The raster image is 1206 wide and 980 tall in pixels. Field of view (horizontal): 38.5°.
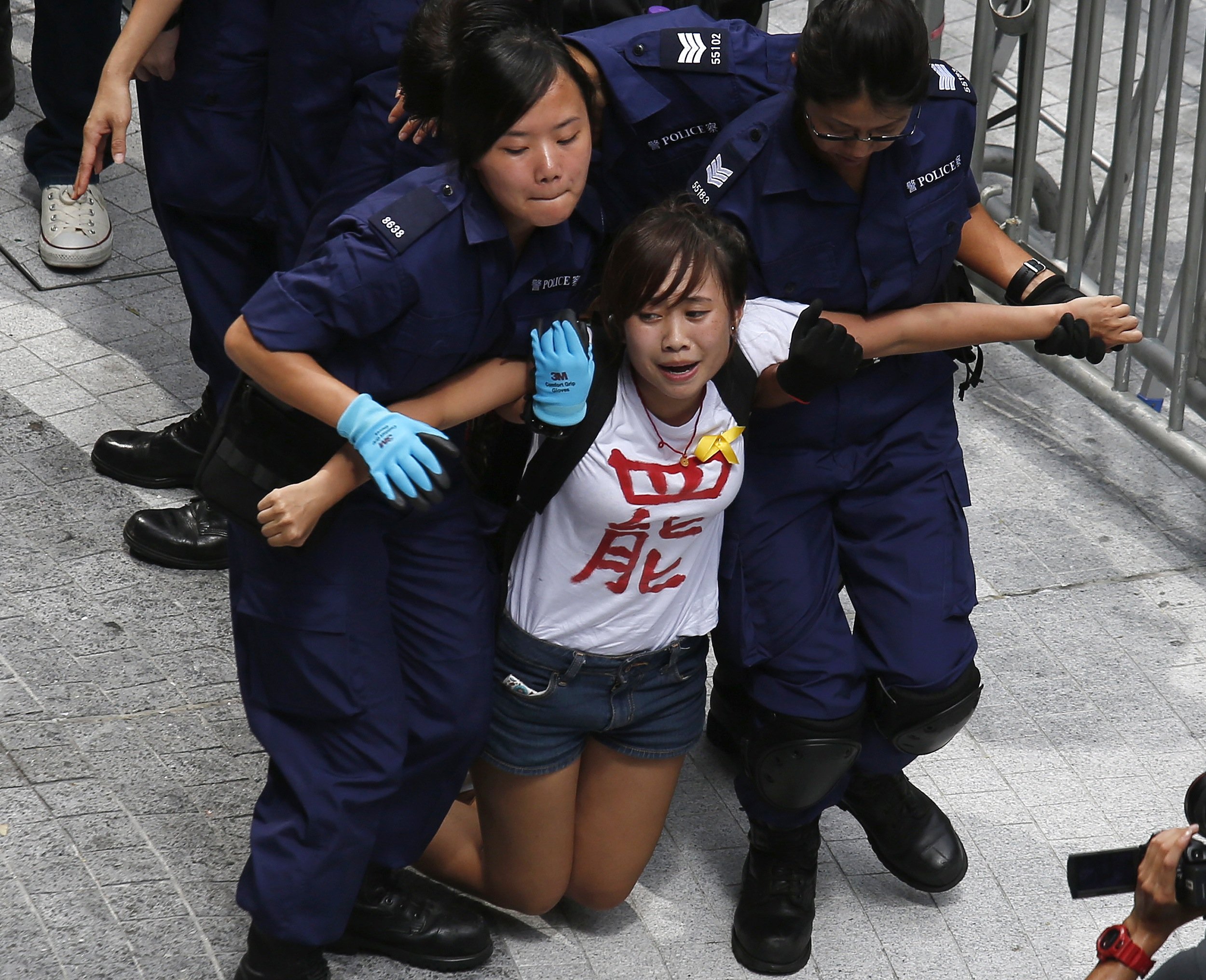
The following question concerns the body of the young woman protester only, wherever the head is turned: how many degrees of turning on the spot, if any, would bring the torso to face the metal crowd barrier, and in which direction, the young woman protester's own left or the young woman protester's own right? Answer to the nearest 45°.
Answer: approximately 90° to the young woman protester's own left

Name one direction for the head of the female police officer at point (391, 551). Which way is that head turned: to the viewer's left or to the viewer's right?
to the viewer's right

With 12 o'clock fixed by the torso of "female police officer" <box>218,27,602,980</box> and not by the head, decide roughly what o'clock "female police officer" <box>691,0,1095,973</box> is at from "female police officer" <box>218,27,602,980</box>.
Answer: "female police officer" <box>691,0,1095,973</box> is roughly at 10 o'clock from "female police officer" <box>218,27,602,980</box>.

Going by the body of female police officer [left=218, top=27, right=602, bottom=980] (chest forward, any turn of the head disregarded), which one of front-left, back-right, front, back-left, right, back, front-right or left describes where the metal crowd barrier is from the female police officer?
left

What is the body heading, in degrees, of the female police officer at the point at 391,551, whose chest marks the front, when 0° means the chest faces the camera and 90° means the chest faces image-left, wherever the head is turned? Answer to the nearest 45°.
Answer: approximately 315°

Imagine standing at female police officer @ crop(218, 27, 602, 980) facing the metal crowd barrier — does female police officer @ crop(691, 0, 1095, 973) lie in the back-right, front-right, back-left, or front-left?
front-right

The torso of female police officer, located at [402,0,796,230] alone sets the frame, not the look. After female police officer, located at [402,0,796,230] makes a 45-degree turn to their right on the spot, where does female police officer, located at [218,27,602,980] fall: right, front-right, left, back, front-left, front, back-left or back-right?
front-left

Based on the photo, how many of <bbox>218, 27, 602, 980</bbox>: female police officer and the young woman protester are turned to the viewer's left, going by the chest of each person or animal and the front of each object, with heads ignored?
0

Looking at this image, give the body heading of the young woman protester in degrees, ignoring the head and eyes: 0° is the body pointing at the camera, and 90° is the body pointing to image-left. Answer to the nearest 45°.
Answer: approximately 315°

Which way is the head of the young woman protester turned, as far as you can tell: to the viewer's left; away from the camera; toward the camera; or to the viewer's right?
toward the camera

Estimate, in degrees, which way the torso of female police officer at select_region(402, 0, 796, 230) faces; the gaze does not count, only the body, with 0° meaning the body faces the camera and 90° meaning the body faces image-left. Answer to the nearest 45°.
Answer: approximately 45°
